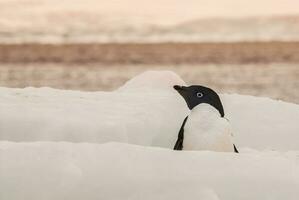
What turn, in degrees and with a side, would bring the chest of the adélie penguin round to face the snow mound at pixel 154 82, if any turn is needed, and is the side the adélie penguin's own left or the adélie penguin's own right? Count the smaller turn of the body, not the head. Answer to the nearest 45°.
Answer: approximately 180°

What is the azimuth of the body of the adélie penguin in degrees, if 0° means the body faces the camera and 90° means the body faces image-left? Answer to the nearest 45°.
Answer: approximately 0°
